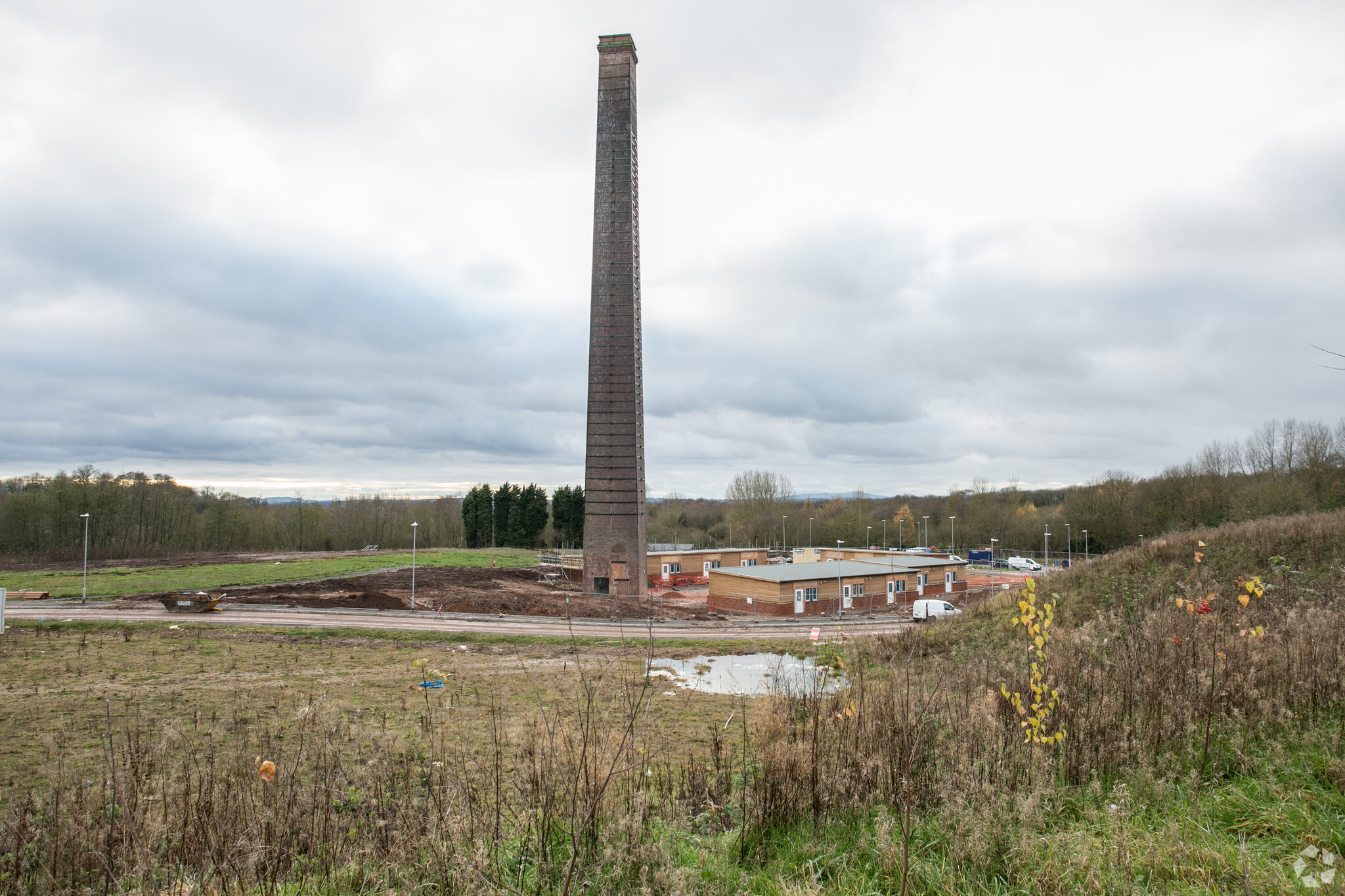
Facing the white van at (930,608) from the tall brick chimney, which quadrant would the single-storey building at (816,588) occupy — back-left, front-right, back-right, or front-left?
front-left

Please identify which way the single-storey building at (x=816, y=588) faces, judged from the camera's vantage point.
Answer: facing the viewer and to the right of the viewer

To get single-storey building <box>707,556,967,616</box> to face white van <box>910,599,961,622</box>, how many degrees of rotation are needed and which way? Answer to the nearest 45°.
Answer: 0° — it already faces it

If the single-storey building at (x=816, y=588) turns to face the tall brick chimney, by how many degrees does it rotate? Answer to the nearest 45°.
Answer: approximately 90° to its right

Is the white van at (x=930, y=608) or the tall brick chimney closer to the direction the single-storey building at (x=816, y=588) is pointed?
the white van
